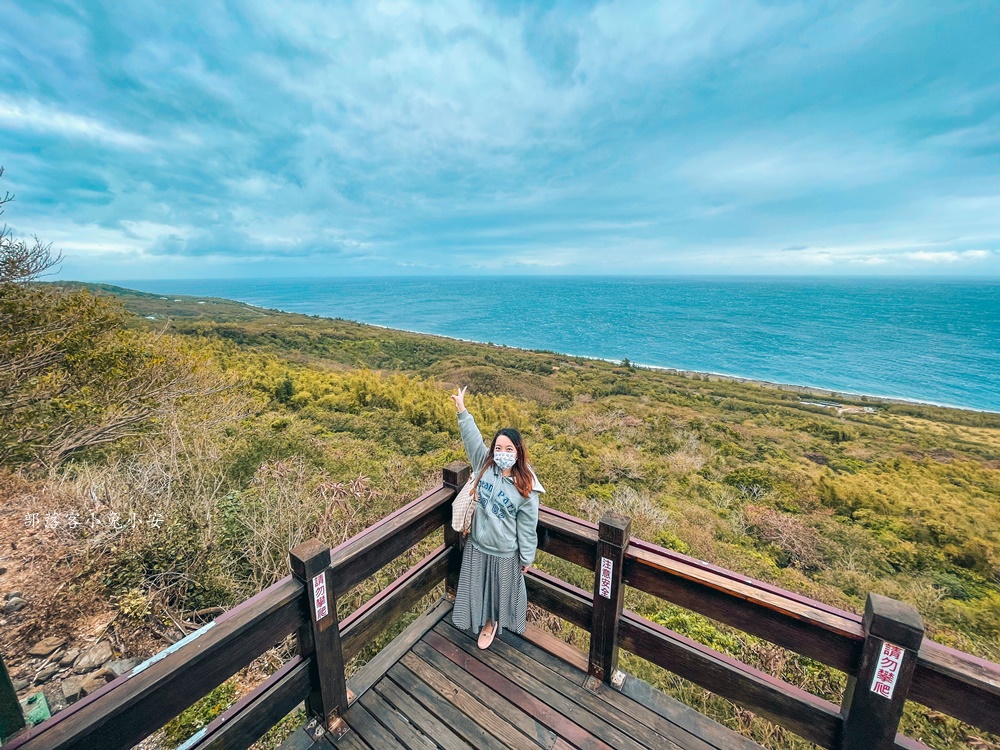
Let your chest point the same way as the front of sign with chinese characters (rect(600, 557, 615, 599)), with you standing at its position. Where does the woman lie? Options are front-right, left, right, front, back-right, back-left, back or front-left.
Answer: front-right

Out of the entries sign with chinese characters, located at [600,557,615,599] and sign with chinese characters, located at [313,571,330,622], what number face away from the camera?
0

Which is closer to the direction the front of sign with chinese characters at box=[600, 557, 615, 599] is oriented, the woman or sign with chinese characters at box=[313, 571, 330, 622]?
the sign with chinese characters

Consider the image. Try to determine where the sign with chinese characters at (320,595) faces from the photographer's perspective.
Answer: facing the viewer and to the right of the viewer

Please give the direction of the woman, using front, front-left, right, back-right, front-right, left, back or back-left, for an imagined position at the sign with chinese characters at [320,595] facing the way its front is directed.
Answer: front-left

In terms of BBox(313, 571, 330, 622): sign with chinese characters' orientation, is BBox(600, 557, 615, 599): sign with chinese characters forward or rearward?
forward

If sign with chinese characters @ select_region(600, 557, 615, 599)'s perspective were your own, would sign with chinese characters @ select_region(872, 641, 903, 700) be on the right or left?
on its left

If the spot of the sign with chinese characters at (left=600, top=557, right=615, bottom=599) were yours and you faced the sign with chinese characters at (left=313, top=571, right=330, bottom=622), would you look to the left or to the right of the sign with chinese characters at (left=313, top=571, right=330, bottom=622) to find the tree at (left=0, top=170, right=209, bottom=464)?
right

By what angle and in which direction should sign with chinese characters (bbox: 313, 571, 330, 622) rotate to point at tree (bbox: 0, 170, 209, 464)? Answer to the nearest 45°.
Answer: approximately 180°

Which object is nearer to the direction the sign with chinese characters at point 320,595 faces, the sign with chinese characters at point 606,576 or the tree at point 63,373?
the sign with chinese characters

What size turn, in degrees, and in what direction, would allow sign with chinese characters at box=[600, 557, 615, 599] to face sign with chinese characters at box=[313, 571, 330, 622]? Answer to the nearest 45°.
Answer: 0° — it already faces it

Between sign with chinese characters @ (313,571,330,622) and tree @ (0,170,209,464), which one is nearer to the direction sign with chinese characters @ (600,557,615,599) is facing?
the sign with chinese characters

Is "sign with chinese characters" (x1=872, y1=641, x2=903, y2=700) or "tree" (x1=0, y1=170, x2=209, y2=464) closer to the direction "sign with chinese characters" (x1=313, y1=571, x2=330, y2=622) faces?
the sign with chinese characters

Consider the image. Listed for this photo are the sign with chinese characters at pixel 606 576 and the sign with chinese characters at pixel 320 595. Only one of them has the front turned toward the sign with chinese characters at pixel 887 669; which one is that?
the sign with chinese characters at pixel 320 595

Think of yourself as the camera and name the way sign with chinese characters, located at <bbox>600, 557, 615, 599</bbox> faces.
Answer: facing the viewer and to the left of the viewer

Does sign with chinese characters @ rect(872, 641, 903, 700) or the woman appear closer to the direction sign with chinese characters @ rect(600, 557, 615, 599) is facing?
the woman
